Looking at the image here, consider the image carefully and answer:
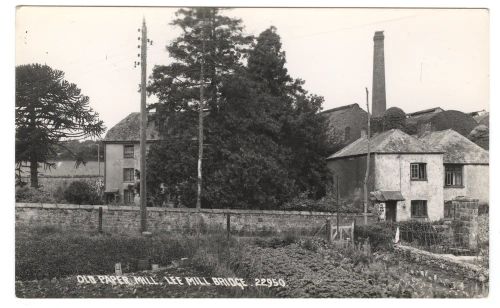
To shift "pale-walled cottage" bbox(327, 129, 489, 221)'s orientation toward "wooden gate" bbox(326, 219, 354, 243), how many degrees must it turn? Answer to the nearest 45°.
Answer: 0° — it already faces it

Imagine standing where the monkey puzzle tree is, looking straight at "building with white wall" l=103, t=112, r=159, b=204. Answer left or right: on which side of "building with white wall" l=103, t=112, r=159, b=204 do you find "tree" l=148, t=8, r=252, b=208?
right

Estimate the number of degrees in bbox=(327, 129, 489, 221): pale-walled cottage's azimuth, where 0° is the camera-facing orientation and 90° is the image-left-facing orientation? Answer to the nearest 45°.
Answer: approximately 0°
